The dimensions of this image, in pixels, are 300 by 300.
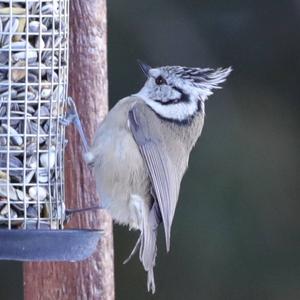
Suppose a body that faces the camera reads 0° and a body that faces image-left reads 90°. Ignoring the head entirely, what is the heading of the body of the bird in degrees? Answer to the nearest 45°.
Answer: approximately 90°
